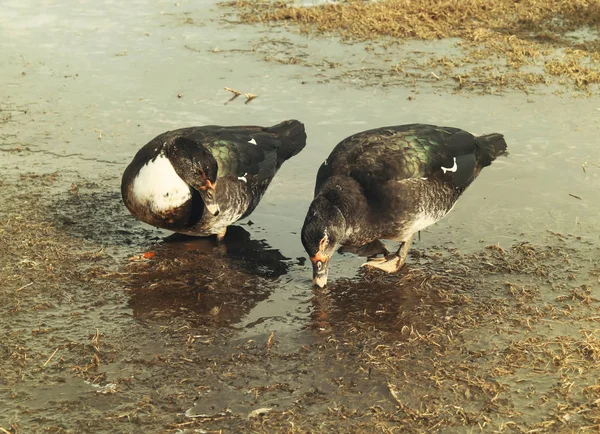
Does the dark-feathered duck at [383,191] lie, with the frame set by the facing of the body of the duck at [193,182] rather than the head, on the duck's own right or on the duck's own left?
on the duck's own left

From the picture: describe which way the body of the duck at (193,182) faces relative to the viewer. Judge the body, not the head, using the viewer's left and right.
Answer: facing the viewer and to the left of the viewer

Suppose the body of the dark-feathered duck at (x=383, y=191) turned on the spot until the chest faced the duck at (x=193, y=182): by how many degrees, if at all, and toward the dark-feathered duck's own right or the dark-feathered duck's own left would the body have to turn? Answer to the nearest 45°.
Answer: approximately 45° to the dark-feathered duck's own right

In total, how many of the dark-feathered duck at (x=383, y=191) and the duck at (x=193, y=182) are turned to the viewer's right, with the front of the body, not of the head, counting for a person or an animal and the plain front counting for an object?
0

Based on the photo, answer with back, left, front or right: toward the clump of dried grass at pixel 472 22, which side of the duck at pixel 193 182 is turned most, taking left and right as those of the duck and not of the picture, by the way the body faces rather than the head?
back

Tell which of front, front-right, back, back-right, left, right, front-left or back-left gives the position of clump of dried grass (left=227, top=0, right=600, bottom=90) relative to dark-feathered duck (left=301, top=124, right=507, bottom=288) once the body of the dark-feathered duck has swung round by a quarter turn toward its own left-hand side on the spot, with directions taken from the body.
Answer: back-left
